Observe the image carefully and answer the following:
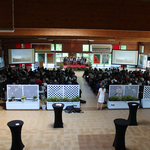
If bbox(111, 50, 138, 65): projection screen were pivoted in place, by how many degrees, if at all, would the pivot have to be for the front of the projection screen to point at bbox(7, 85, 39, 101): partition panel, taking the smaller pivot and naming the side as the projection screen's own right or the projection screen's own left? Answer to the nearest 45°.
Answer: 0° — it already faces it

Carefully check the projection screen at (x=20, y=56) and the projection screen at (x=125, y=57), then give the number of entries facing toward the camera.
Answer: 2

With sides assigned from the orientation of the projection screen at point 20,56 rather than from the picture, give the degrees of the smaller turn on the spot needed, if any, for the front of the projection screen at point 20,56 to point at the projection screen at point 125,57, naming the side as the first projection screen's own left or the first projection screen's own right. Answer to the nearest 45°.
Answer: approximately 90° to the first projection screen's own left

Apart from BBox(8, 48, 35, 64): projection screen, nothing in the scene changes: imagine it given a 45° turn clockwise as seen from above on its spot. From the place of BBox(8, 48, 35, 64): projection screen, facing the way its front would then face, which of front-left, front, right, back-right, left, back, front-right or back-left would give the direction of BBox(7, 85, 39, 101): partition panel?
front-left

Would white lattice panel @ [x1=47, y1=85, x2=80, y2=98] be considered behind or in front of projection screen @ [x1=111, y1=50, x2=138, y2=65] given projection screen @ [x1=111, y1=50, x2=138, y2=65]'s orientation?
in front

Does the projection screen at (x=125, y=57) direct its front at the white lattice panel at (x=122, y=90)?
yes

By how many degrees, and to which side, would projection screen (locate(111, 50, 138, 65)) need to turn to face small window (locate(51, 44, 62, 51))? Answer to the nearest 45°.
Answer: approximately 90° to its right

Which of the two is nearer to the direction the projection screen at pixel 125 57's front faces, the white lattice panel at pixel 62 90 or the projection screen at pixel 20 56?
the white lattice panel

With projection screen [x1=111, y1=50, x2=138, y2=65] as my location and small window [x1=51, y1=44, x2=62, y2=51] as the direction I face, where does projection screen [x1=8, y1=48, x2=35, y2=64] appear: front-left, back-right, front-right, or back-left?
front-left

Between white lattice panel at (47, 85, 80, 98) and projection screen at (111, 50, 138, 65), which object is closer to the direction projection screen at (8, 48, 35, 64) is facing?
the white lattice panel

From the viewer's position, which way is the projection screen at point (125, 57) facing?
facing the viewer

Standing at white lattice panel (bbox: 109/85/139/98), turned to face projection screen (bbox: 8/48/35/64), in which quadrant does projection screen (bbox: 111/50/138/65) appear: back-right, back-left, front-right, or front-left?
front-right

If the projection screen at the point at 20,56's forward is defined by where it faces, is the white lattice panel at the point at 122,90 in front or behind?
in front

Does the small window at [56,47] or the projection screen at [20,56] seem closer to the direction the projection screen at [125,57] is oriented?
the projection screen

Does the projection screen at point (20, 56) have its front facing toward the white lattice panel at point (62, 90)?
yes

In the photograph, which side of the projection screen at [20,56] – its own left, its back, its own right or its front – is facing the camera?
front

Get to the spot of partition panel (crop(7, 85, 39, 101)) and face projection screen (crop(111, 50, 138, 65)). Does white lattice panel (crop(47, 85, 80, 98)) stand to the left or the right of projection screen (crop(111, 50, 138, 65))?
right
